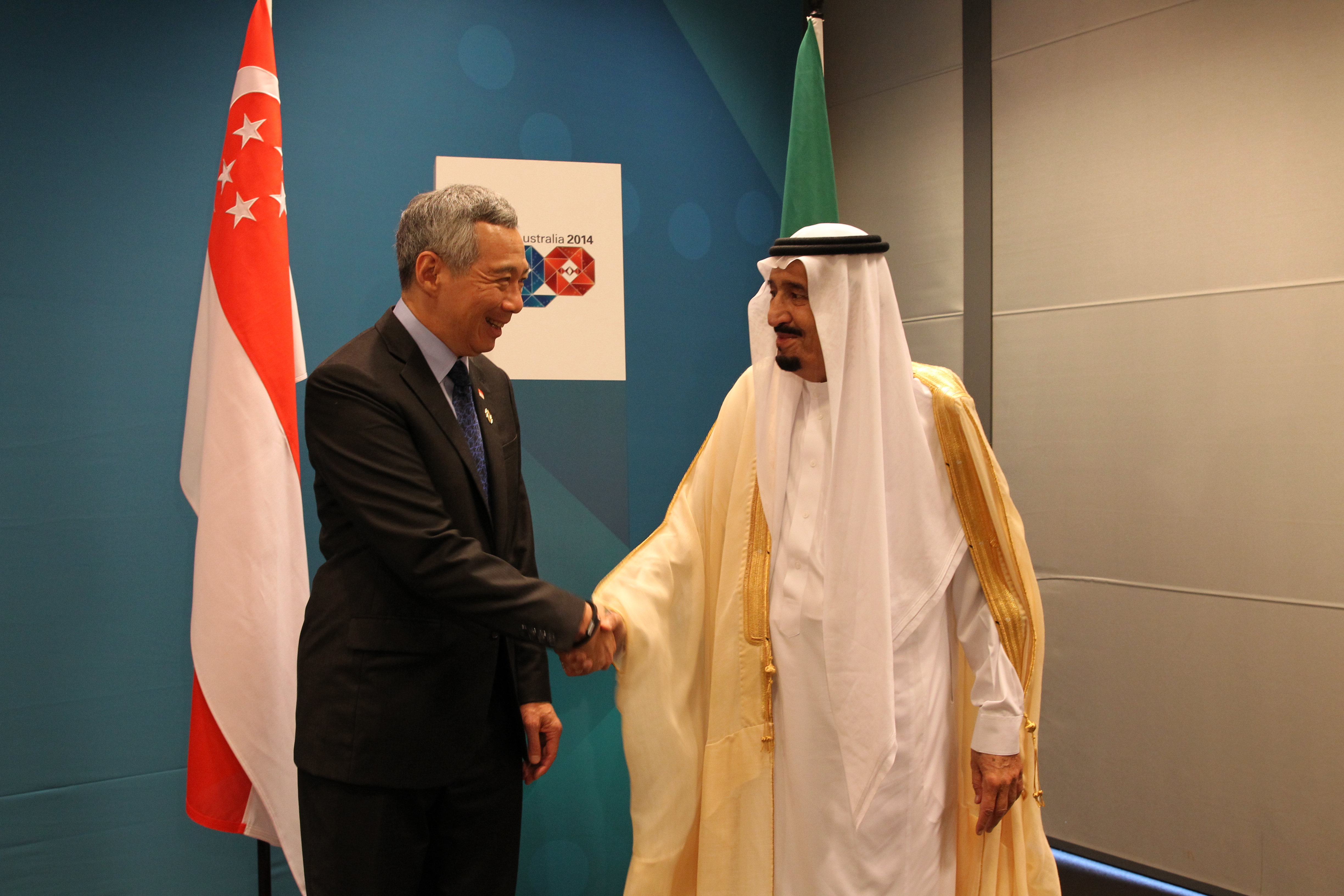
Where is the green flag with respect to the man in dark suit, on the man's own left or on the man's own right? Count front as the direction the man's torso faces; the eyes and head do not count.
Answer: on the man's own left

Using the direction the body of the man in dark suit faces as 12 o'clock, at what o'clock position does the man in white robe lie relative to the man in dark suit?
The man in white robe is roughly at 11 o'clock from the man in dark suit.

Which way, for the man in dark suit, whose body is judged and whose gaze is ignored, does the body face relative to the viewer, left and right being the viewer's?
facing the viewer and to the right of the viewer

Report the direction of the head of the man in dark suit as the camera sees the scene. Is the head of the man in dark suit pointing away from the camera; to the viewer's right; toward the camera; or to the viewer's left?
to the viewer's right

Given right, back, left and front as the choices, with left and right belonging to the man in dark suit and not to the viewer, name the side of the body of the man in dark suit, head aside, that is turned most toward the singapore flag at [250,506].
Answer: back

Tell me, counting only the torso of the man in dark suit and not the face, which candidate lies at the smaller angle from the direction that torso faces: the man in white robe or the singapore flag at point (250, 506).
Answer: the man in white robe
